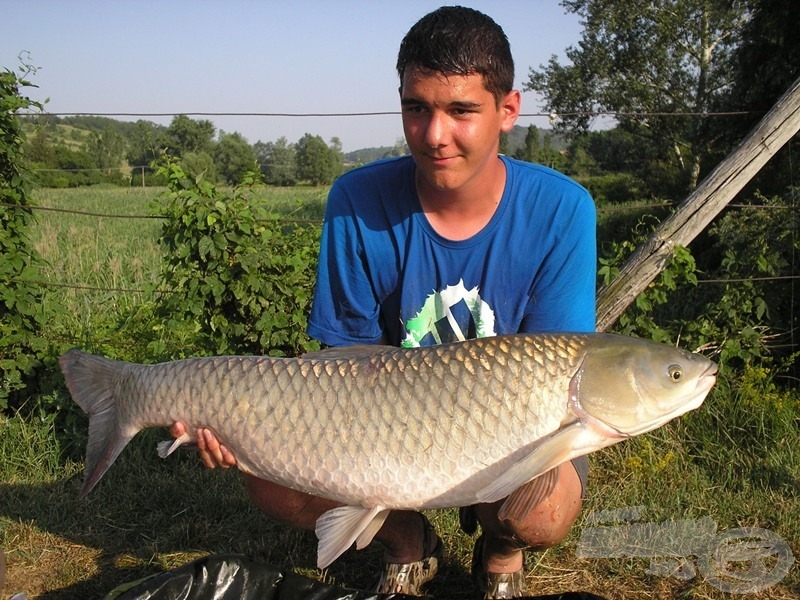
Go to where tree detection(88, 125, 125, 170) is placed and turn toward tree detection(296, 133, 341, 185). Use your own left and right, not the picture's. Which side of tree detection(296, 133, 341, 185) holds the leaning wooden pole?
right

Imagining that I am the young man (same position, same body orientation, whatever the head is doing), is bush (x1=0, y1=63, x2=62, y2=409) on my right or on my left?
on my right

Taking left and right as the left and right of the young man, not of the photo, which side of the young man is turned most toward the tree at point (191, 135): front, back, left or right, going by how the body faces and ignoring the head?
back

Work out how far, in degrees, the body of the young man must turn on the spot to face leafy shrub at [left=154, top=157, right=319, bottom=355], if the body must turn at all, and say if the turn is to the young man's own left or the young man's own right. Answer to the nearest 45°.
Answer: approximately 135° to the young man's own right

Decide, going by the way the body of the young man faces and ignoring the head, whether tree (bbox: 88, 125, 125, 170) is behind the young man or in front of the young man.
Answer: behind

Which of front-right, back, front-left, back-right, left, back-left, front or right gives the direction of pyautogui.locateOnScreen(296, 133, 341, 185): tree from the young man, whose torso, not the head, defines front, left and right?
back

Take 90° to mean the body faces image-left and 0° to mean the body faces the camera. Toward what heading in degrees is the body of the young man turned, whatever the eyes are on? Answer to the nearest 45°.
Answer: approximately 0°

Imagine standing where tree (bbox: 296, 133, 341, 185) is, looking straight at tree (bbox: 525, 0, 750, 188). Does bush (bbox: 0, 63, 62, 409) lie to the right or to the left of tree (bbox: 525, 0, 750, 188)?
right

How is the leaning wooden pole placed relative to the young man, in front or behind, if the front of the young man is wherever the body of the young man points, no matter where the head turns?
behind

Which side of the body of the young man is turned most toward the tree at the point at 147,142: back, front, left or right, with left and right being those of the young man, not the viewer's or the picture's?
back
